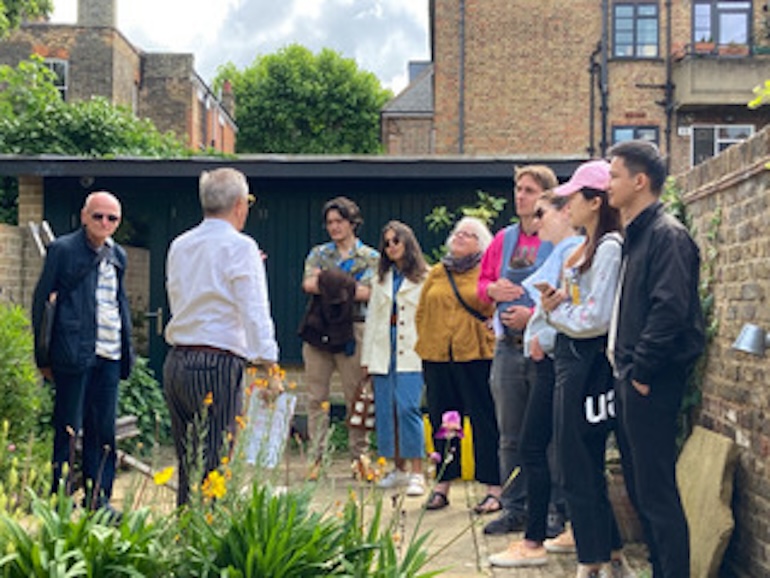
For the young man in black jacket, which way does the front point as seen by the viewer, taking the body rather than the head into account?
to the viewer's left

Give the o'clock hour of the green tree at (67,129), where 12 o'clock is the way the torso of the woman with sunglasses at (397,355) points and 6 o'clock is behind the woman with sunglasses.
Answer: The green tree is roughly at 5 o'clock from the woman with sunglasses.

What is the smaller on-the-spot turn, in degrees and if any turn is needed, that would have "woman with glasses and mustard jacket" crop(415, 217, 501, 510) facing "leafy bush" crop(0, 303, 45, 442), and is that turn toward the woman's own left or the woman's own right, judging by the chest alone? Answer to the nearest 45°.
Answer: approximately 90° to the woman's own right

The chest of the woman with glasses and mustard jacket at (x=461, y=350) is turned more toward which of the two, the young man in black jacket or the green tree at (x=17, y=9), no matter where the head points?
the young man in black jacket

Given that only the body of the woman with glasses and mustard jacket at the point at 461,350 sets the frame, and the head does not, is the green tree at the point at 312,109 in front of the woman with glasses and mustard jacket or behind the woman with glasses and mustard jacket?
behind

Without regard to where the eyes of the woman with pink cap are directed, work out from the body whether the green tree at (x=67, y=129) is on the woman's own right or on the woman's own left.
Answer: on the woman's own right

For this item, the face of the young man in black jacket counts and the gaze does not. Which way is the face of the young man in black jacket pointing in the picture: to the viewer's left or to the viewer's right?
to the viewer's left

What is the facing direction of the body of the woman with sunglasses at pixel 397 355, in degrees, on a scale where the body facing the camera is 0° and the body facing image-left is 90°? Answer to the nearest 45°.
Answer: approximately 0°

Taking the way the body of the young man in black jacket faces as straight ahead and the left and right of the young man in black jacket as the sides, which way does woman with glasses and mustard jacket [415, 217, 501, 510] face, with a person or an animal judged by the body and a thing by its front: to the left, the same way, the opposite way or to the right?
to the left

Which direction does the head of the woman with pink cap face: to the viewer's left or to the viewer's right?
to the viewer's left

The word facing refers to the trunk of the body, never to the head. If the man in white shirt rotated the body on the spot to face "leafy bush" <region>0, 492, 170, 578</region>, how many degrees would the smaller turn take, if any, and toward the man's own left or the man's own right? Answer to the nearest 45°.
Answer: approximately 135° to the man's own right

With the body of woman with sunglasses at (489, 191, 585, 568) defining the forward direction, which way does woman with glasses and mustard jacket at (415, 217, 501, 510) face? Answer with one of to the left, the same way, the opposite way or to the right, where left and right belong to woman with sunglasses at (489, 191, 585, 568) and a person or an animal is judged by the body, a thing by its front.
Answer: to the left
